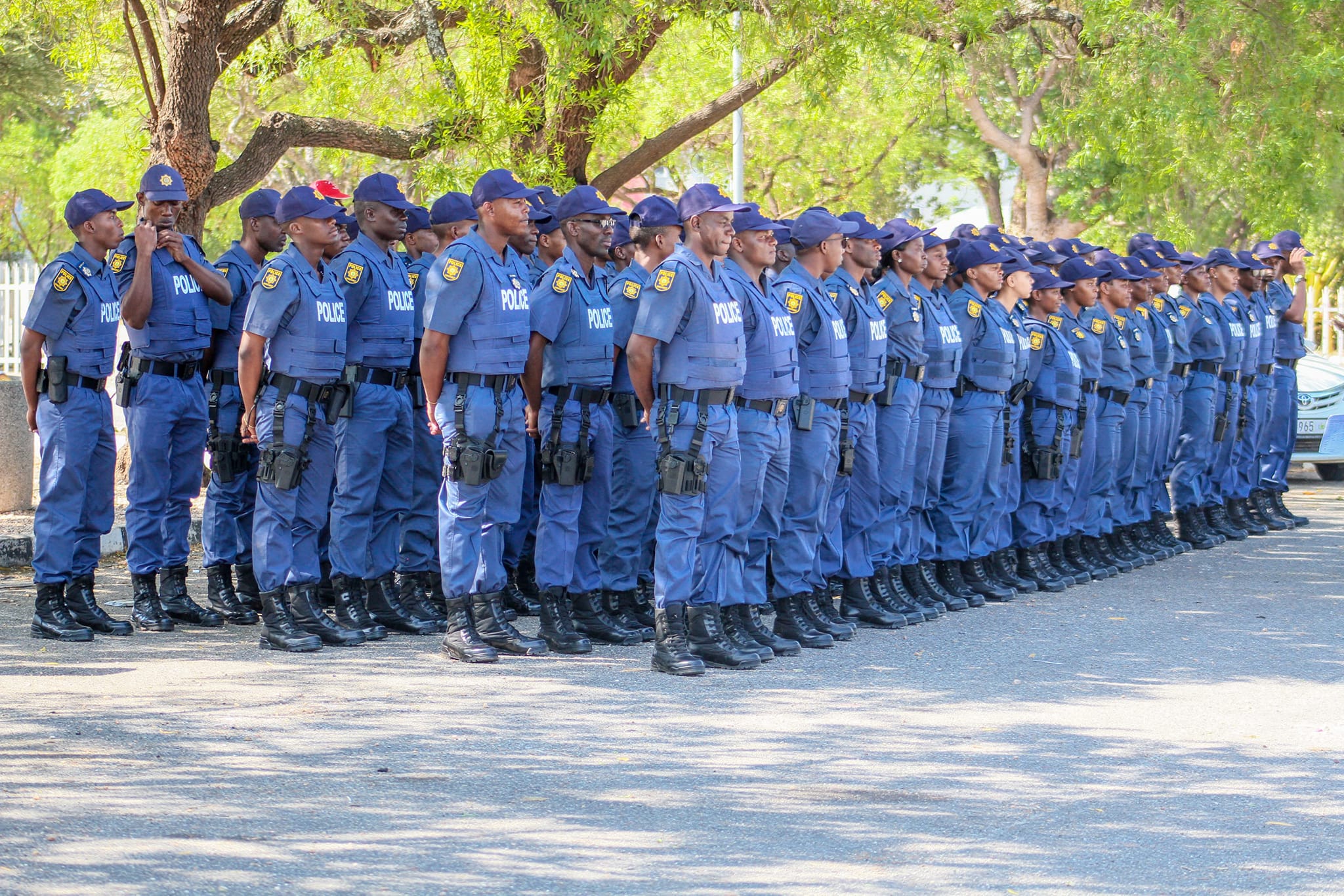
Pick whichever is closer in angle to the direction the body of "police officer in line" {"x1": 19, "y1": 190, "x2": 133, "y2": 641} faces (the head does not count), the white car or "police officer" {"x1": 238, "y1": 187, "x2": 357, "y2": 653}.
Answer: the police officer

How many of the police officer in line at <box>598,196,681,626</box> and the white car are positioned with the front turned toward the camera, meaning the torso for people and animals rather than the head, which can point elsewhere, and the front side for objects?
1
